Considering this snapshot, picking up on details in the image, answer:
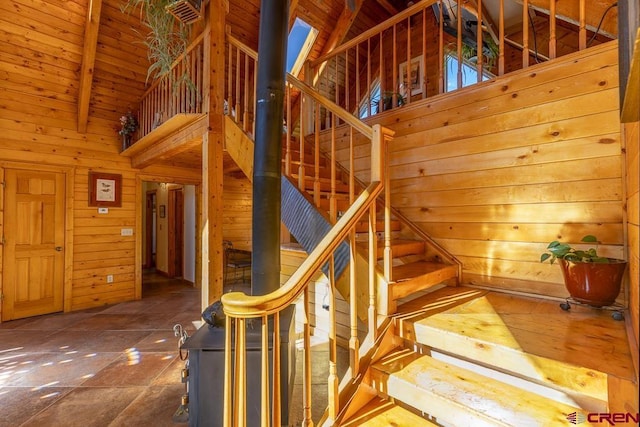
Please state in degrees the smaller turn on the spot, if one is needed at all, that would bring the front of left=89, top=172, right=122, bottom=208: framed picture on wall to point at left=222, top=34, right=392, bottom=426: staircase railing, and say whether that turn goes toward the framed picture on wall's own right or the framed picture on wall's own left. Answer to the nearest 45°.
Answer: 0° — it already faces it

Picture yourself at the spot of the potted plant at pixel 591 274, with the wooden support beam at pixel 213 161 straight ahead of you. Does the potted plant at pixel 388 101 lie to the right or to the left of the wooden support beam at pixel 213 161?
right

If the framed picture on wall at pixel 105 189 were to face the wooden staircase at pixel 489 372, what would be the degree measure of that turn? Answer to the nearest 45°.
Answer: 0° — it already faces it

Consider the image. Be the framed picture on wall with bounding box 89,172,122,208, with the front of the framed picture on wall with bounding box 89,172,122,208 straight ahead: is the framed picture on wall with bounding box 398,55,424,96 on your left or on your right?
on your left

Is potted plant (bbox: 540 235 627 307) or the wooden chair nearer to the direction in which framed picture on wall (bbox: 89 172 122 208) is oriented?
the potted plant

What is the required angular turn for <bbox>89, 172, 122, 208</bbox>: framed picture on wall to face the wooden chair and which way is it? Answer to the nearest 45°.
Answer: approximately 90° to its left

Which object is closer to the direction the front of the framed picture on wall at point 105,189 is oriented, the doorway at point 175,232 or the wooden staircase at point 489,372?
the wooden staircase

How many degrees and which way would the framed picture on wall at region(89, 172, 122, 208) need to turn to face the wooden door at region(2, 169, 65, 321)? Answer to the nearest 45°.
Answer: approximately 90° to its right

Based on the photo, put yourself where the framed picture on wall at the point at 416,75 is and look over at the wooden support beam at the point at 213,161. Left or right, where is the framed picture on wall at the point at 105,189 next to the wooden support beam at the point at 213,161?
right

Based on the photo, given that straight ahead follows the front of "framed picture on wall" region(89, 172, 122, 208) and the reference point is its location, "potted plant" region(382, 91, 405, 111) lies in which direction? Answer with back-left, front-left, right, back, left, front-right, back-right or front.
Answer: front-left

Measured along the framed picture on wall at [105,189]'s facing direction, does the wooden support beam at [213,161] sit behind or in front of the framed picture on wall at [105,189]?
in front

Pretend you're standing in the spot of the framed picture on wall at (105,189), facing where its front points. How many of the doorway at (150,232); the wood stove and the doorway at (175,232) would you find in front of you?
1

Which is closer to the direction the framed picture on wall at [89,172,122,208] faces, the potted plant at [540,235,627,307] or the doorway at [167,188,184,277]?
the potted plant

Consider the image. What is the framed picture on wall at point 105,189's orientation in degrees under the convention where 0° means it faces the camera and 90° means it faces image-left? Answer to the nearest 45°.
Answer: approximately 0°
